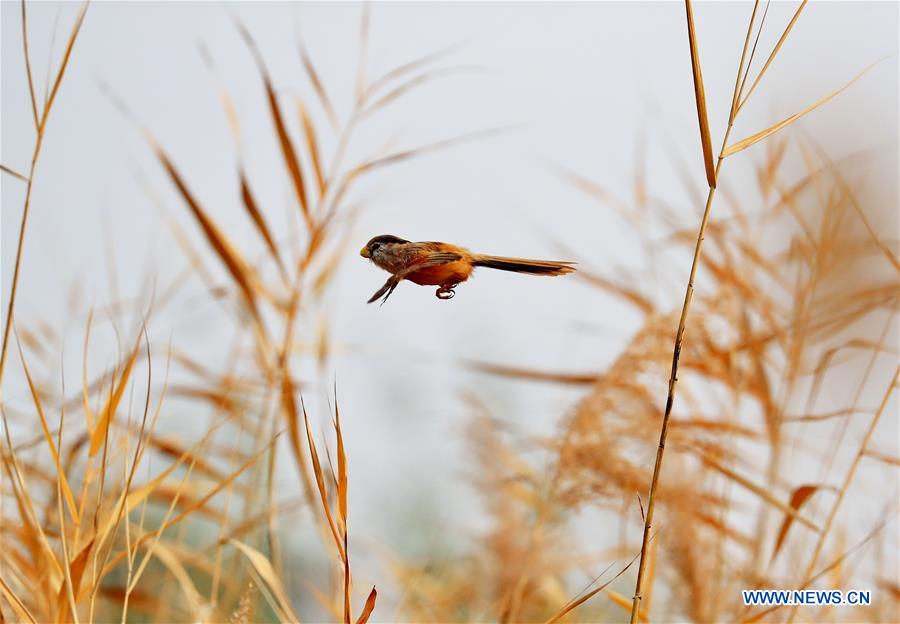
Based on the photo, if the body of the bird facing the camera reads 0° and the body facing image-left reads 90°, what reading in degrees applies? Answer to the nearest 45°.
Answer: approximately 90°

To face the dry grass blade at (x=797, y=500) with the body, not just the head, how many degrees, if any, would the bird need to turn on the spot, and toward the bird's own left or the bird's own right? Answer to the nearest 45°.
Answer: approximately 135° to the bird's own right
